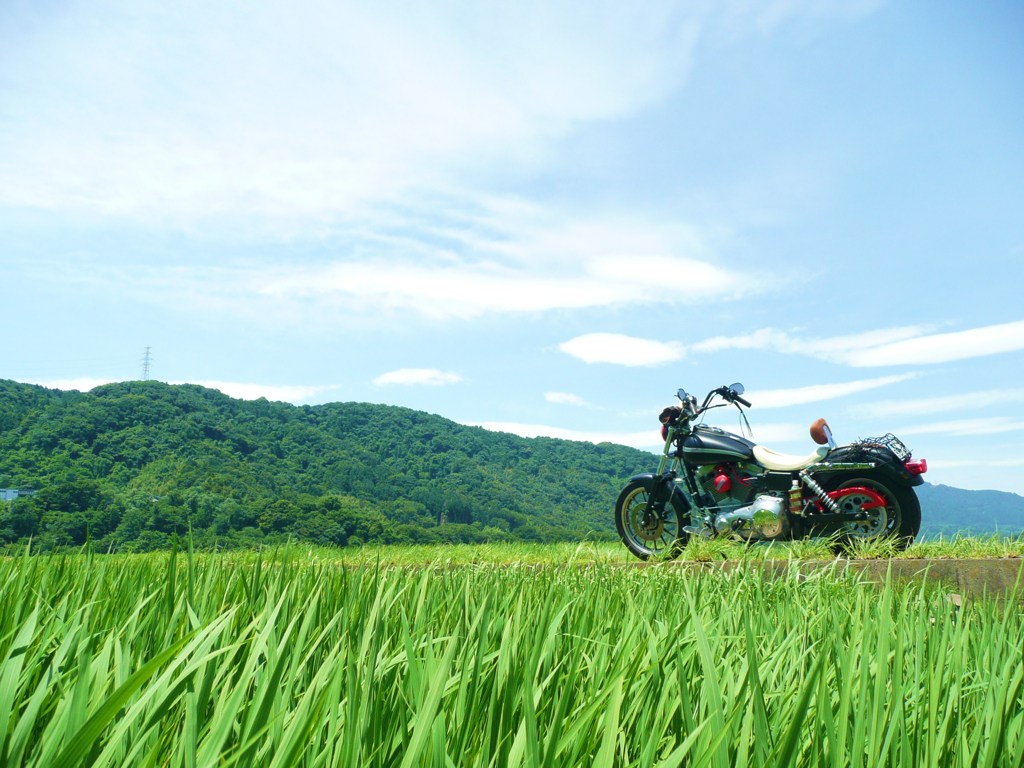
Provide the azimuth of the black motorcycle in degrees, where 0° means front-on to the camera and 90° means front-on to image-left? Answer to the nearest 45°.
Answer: approximately 90°
